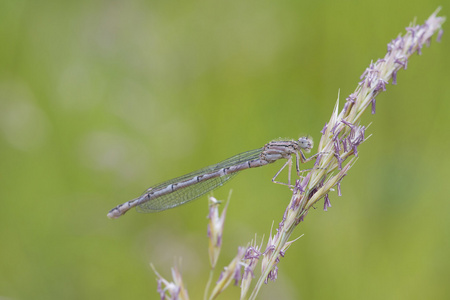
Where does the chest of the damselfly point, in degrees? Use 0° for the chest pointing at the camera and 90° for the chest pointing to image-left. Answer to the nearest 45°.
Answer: approximately 270°
